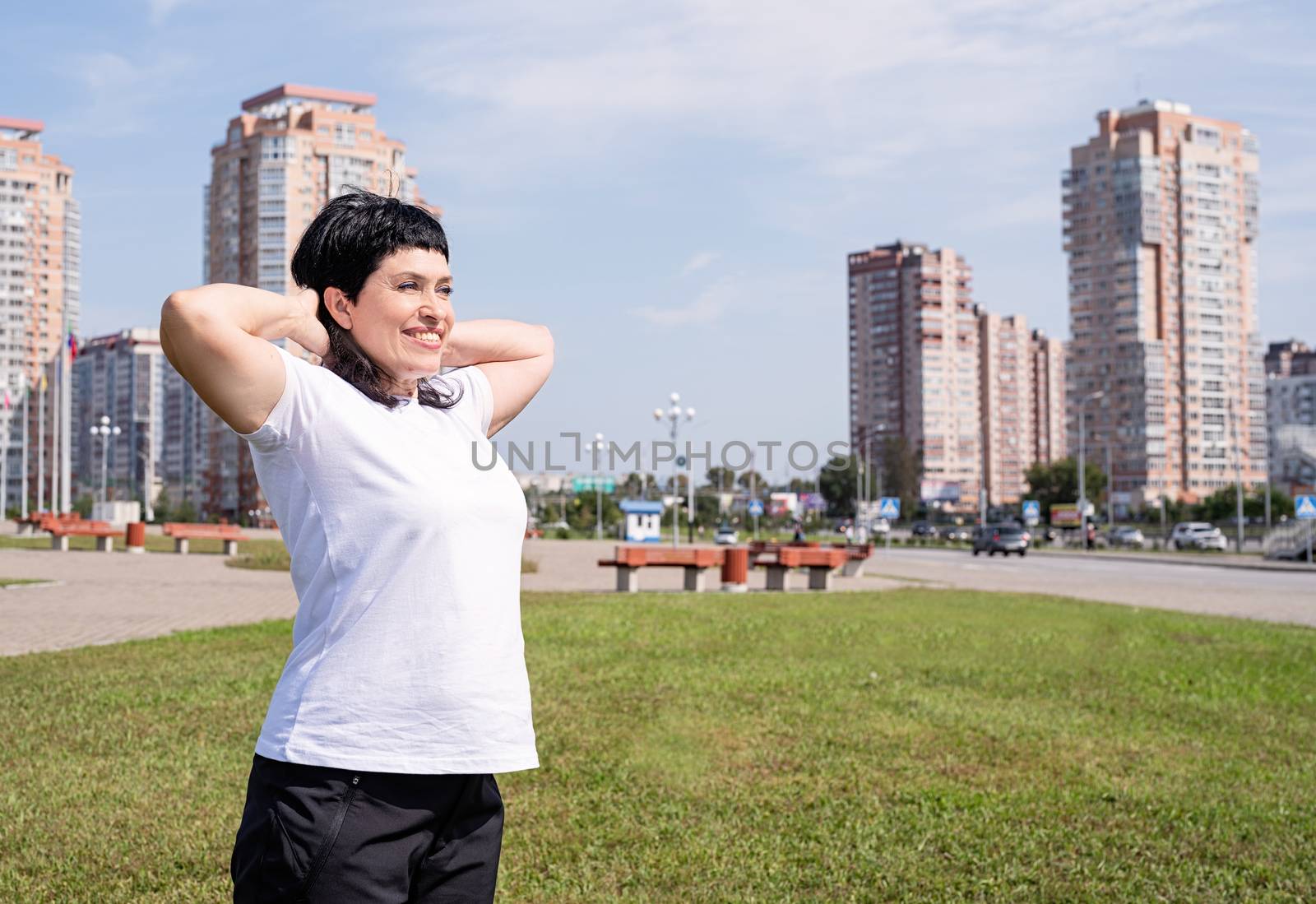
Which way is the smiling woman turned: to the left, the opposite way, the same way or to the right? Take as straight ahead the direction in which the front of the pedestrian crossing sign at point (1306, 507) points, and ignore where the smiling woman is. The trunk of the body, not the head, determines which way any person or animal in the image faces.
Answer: to the left

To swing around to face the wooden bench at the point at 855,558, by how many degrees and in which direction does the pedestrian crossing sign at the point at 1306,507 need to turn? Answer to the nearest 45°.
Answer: approximately 45° to its right

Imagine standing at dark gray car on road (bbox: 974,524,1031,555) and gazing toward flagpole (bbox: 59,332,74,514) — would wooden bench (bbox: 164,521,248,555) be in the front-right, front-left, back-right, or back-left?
front-left

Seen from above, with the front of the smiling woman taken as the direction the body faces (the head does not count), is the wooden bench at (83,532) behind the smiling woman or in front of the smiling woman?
behind

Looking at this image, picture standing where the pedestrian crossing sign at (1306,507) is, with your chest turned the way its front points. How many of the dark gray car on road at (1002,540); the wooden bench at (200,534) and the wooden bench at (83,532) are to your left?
0

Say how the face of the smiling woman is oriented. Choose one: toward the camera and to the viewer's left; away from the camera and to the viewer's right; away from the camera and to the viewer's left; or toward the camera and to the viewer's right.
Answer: toward the camera and to the viewer's right

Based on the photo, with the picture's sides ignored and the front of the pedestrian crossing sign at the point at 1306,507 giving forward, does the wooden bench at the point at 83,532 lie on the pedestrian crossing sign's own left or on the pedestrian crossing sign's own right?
on the pedestrian crossing sign's own right

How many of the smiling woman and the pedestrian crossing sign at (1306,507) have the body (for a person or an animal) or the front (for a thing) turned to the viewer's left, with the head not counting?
0

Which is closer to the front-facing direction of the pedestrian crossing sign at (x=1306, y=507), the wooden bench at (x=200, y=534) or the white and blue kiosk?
the wooden bench

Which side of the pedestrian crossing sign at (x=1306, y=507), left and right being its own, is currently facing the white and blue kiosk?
right

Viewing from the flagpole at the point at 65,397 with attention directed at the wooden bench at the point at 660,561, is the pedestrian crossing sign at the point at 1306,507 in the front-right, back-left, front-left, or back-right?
front-left

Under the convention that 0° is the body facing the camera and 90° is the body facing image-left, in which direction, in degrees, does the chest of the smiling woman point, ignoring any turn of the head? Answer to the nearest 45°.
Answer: approximately 315°

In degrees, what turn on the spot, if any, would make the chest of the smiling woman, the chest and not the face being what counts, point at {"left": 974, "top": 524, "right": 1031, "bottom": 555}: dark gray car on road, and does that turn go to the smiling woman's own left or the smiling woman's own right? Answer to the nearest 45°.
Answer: approximately 90° to the smiling woman's own left

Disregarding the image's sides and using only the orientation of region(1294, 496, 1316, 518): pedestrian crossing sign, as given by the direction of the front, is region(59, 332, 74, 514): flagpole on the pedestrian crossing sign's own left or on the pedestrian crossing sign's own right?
on the pedestrian crossing sign's own right

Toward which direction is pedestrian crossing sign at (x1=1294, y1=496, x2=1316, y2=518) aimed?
toward the camera

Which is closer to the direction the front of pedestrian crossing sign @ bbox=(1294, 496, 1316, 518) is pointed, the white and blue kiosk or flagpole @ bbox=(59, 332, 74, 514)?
the flagpole

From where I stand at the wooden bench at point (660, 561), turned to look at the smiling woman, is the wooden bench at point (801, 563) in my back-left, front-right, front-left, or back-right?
back-left

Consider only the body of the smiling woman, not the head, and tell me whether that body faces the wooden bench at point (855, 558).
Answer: no
